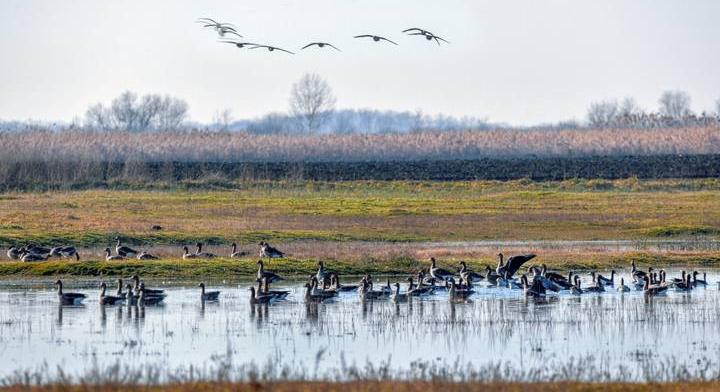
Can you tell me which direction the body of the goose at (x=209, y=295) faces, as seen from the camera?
to the viewer's left

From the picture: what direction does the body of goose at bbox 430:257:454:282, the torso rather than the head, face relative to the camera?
to the viewer's left

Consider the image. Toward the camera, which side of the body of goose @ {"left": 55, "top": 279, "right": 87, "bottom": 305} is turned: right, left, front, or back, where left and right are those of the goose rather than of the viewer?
left

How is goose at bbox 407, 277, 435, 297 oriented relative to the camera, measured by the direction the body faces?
to the viewer's left

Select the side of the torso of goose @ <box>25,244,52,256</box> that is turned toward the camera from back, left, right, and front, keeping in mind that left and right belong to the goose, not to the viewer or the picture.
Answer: left

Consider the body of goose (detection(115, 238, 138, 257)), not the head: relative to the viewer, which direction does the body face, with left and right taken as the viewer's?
facing to the left of the viewer

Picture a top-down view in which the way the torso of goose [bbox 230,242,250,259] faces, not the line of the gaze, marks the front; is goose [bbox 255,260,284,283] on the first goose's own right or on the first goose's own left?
on the first goose's own left

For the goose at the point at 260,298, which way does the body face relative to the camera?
to the viewer's left

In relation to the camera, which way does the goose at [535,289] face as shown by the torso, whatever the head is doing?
to the viewer's left

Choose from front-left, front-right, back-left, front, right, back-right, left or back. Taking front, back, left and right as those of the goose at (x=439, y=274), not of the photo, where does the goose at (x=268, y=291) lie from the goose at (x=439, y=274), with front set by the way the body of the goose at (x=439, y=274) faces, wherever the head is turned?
front-left

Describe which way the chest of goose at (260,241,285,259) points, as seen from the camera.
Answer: to the viewer's left
